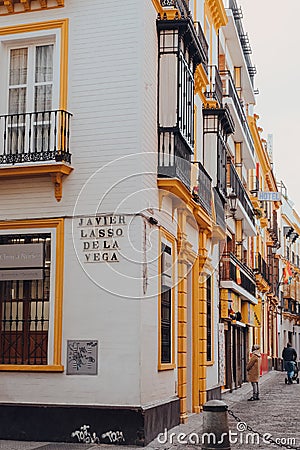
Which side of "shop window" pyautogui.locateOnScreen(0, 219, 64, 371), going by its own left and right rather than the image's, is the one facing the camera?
front

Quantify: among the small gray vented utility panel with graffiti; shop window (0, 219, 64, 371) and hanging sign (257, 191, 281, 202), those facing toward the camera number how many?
3

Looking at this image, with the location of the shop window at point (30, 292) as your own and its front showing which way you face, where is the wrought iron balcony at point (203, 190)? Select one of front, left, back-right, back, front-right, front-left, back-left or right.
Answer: back-left

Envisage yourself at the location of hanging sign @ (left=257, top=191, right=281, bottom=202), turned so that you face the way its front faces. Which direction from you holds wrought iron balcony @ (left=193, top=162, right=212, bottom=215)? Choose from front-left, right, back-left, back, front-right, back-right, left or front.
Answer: front

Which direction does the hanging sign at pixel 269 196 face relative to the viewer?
toward the camera

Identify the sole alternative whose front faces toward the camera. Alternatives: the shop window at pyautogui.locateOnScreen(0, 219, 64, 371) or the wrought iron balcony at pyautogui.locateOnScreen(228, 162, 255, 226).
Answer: the shop window

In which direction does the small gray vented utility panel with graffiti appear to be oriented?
toward the camera

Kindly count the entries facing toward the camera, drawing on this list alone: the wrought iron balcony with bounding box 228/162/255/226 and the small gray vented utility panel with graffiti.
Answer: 1

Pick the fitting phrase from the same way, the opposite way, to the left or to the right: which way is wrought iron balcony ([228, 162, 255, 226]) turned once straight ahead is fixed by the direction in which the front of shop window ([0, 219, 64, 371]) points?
to the left

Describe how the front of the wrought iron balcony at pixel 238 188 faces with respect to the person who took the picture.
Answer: facing to the right of the viewer

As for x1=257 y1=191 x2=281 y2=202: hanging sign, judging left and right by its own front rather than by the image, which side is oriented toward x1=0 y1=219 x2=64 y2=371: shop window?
front

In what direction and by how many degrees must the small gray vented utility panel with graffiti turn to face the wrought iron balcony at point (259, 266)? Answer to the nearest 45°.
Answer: approximately 180°

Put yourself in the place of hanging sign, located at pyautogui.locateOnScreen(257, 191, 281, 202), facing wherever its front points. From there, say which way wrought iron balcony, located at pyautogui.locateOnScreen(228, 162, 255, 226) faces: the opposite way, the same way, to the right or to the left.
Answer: to the left

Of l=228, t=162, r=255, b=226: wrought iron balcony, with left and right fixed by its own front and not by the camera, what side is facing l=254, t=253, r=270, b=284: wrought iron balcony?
left

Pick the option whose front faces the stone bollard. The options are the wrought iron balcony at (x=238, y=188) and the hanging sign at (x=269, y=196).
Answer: the hanging sign

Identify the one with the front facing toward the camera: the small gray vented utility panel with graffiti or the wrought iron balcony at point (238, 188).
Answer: the small gray vented utility panel with graffiti

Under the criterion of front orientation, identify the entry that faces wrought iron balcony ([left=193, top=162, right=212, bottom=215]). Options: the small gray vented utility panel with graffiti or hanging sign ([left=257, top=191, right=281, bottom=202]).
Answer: the hanging sign

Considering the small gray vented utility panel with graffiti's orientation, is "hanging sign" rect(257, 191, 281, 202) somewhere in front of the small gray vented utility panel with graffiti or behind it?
behind

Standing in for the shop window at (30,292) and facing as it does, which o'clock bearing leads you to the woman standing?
The woman standing is roughly at 7 o'clock from the shop window.
